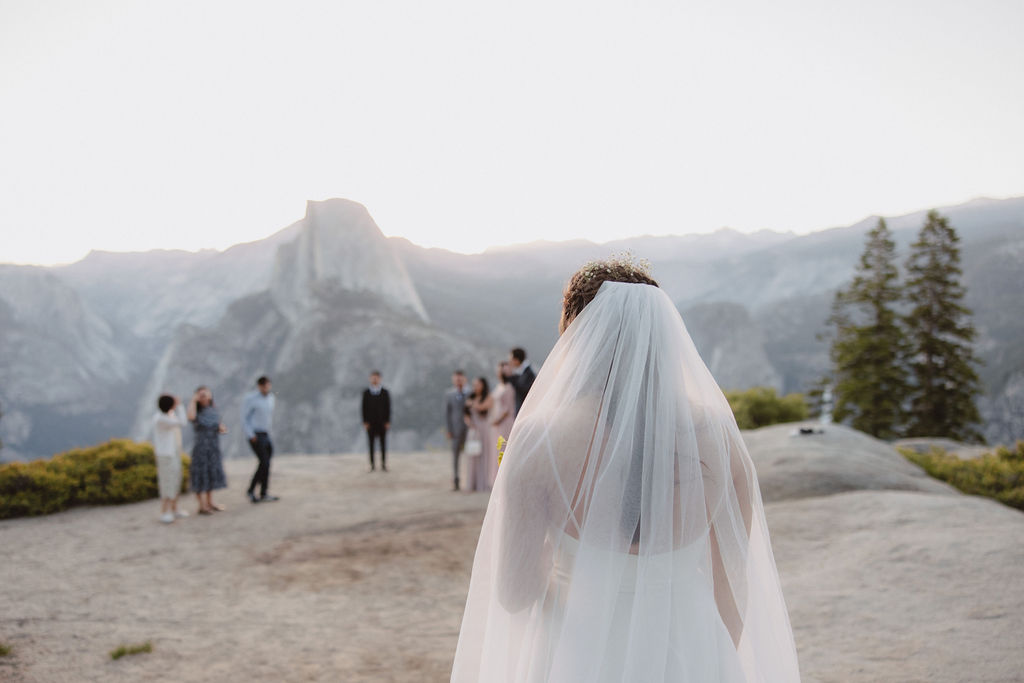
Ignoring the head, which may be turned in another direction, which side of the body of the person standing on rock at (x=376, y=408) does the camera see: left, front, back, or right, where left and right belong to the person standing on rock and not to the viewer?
front

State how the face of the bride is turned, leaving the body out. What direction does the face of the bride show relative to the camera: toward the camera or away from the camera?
away from the camera

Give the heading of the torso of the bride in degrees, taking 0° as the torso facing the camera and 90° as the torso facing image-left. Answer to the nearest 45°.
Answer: approximately 180°

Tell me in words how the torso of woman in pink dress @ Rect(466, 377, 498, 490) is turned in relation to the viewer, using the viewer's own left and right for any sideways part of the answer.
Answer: facing the viewer and to the left of the viewer

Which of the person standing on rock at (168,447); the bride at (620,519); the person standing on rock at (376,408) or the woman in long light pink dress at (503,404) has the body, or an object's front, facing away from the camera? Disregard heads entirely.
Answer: the bride

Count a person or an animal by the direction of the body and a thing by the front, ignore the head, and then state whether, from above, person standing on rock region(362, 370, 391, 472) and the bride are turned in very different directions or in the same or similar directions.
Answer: very different directions

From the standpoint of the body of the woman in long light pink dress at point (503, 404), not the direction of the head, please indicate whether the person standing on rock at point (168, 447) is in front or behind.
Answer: in front

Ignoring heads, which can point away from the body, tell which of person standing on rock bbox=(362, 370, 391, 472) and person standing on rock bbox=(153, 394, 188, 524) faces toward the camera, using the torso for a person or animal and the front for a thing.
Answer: person standing on rock bbox=(362, 370, 391, 472)

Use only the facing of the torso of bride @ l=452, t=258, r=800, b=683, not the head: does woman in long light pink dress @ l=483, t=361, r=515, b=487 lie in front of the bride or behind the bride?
in front
